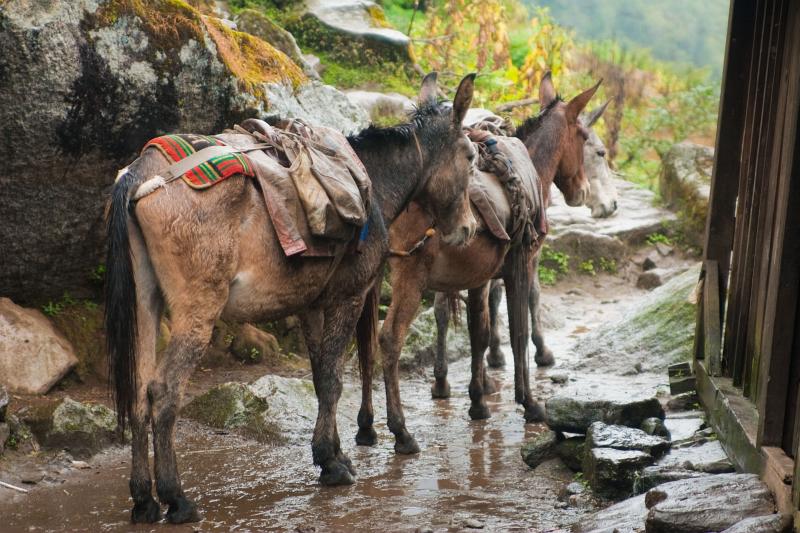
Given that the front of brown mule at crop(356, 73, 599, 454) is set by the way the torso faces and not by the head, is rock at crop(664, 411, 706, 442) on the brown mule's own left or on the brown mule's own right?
on the brown mule's own right

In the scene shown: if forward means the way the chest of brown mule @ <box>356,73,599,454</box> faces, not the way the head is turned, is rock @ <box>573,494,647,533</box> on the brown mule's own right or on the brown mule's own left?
on the brown mule's own right

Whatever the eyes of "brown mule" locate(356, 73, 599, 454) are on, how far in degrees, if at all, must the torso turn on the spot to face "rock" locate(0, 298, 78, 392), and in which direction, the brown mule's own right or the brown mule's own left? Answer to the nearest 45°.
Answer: approximately 135° to the brown mule's own left

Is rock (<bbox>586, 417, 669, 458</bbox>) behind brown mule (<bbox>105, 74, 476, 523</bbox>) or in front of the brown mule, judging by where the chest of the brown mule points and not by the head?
in front

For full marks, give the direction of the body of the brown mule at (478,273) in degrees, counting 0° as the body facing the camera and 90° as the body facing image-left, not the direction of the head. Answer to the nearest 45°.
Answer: approximately 225°

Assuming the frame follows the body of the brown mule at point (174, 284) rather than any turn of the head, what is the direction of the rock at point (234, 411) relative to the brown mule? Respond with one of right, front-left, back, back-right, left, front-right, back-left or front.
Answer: front-left

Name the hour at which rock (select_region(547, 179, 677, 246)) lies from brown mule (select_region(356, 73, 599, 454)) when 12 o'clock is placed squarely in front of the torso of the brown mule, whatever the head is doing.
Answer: The rock is roughly at 11 o'clock from the brown mule.

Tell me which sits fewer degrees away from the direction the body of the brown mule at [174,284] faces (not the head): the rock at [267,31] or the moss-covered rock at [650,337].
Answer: the moss-covered rock

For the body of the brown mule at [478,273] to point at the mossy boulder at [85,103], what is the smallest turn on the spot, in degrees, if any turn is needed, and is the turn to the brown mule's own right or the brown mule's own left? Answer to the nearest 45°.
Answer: approximately 135° to the brown mule's own left

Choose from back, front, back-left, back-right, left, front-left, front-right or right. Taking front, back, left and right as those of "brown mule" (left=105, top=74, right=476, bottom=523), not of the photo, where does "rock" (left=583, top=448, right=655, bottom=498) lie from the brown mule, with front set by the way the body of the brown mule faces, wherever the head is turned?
front-right

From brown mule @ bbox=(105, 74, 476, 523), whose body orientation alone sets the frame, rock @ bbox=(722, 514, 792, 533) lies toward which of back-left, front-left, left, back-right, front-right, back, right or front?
right

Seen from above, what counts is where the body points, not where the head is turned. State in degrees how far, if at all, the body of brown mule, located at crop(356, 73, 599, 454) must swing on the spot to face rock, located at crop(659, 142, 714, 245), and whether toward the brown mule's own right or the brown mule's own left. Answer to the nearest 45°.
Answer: approximately 45° to the brown mule's own left

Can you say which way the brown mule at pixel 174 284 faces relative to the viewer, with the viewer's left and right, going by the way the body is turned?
facing away from the viewer and to the right of the viewer
